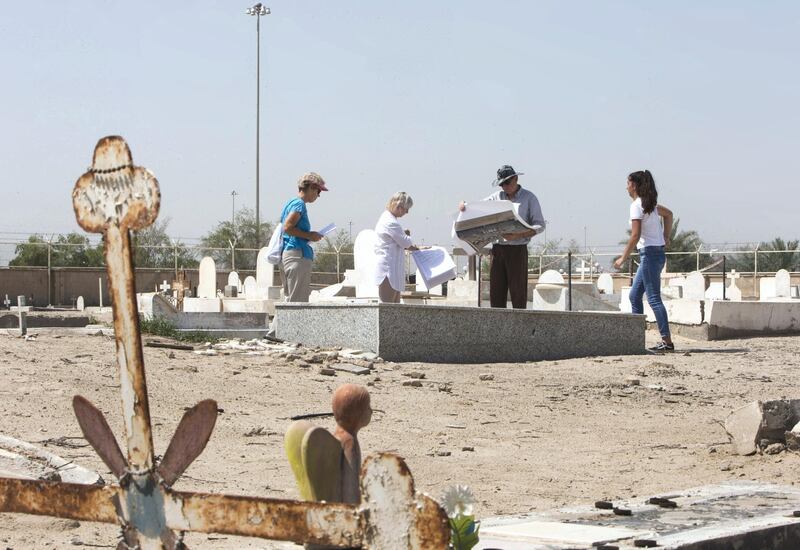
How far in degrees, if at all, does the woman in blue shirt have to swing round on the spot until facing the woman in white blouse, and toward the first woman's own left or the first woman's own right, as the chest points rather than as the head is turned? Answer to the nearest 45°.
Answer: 0° — they already face them

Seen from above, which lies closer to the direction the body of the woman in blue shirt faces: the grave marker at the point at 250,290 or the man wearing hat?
the man wearing hat

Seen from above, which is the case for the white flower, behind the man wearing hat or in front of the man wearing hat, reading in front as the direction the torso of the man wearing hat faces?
in front

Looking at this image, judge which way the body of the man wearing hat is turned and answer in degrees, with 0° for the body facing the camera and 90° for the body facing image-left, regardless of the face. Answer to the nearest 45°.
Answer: approximately 45°

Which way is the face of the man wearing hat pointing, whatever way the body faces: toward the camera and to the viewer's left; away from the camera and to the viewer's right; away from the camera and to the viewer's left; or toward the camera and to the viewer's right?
toward the camera and to the viewer's left

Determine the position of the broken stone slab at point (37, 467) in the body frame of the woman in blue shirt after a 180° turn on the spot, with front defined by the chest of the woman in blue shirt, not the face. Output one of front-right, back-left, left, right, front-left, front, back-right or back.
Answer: left

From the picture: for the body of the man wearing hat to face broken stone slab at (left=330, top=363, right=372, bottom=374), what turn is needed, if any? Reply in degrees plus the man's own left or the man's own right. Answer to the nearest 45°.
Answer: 0° — they already face it

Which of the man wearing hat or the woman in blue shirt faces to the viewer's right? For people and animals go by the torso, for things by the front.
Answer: the woman in blue shirt

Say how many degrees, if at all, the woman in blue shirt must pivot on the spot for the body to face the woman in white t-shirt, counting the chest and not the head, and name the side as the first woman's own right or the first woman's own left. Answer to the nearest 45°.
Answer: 0° — they already face them

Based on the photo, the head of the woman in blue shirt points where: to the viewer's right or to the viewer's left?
to the viewer's right

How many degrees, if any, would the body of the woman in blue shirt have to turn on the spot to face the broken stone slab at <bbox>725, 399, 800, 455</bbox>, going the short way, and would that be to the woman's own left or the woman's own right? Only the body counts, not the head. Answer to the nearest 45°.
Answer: approximately 45° to the woman's own right

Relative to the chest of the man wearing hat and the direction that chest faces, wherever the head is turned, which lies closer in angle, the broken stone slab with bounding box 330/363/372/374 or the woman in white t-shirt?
the broken stone slab

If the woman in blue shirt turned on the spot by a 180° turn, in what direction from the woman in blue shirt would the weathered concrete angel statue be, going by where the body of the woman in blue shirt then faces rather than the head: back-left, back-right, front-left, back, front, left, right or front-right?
left

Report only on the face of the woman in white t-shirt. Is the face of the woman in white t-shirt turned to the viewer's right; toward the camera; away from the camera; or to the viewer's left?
to the viewer's left

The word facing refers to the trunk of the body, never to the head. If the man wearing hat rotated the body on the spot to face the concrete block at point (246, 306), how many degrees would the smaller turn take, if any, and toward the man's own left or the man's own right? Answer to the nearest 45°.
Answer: approximately 90° to the man's own right

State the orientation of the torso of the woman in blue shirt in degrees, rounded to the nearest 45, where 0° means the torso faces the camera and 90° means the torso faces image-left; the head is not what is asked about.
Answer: approximately 270°

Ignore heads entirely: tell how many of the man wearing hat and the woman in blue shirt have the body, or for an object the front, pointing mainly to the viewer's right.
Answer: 1
